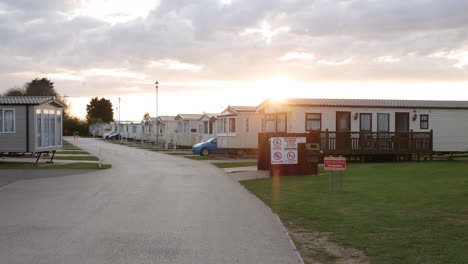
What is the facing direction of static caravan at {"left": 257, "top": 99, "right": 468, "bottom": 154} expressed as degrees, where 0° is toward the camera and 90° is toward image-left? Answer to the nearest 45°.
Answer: approximately 45°

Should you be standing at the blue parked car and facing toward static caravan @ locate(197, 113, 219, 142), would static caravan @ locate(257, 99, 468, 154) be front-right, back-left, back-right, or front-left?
back-right

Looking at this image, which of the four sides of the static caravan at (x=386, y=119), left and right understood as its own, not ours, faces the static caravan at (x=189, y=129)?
right

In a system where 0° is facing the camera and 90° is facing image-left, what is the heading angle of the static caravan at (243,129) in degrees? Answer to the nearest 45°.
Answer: approximately 45°

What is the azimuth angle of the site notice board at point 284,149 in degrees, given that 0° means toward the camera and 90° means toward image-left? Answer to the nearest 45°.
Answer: approximately 0°

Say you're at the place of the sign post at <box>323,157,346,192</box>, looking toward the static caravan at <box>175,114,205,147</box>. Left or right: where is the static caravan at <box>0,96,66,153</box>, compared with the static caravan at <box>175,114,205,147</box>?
left

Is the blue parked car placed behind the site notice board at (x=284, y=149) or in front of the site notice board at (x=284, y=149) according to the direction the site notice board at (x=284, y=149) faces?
behind

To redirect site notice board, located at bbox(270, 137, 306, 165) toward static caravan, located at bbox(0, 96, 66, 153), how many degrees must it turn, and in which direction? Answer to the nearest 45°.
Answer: approximately 90° to its right

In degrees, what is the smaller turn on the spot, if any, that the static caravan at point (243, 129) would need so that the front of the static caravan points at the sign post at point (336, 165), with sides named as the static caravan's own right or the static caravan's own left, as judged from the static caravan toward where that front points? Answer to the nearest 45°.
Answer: approximately 45° to the static caravan's own left
